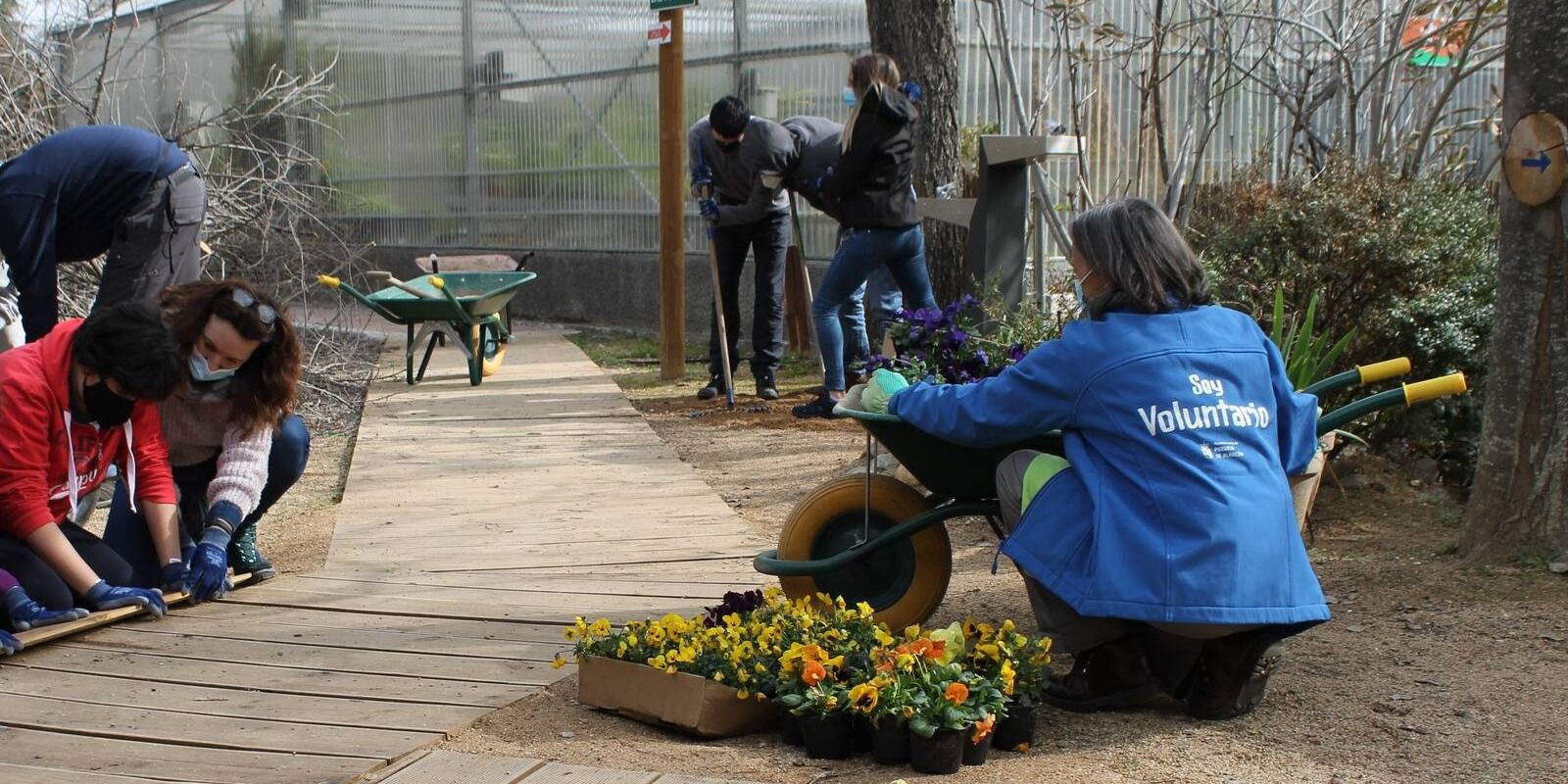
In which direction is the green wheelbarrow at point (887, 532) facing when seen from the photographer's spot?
facing to the left of the viewer

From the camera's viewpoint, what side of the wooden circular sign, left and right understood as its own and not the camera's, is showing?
front

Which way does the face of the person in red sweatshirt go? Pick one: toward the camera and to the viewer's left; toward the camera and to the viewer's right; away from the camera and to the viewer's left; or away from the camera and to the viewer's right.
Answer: toward the camera and to the viewer's right

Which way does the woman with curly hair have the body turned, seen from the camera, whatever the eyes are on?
toward the camera

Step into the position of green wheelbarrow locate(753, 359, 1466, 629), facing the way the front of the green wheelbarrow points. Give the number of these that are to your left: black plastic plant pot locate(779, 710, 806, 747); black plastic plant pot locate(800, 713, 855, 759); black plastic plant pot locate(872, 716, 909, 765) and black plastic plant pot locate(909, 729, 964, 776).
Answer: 4

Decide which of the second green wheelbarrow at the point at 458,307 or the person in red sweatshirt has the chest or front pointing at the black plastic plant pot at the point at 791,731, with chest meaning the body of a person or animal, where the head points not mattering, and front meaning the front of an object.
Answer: the person in red sweatshirt

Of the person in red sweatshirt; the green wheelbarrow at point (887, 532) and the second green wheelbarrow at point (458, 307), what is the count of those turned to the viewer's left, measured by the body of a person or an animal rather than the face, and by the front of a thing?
1

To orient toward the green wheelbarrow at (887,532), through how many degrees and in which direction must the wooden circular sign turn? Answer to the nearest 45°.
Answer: approximately 45° to its right

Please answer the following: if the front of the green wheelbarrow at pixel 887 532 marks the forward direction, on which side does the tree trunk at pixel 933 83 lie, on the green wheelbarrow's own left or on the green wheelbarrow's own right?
on the green wheelbarrow's own right

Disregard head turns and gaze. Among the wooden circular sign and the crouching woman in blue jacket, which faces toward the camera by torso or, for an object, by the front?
the wooden circular sign

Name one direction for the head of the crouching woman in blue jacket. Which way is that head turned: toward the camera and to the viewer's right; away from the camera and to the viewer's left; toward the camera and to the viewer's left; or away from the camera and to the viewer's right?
away from the camera and to the viewer's left

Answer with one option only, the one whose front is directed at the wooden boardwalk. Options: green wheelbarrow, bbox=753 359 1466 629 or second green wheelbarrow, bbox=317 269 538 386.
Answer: the green wheelbarrow

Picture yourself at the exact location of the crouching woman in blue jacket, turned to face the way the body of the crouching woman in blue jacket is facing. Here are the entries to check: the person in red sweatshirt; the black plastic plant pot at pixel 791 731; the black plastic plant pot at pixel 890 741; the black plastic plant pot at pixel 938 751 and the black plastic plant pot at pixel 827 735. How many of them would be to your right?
0

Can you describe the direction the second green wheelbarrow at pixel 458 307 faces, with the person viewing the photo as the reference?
facing away from the viewer and to the right of the viewer

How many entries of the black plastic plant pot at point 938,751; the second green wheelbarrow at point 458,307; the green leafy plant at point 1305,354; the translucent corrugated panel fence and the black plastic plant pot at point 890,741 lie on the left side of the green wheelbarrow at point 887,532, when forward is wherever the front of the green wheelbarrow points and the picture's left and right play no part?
2

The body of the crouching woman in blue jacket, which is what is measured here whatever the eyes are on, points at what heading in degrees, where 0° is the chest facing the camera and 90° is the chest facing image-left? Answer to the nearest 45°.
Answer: approximately 135°

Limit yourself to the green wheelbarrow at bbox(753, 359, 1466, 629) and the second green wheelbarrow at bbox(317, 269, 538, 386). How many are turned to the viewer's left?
1
